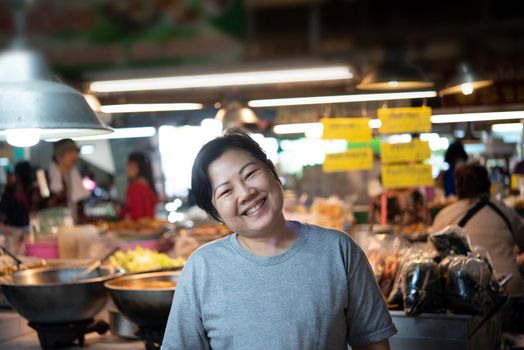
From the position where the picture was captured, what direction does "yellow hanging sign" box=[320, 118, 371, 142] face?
facing the viewer

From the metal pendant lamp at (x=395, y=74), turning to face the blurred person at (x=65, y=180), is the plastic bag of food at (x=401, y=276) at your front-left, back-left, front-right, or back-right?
back-left

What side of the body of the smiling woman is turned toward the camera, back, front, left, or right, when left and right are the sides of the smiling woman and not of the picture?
front

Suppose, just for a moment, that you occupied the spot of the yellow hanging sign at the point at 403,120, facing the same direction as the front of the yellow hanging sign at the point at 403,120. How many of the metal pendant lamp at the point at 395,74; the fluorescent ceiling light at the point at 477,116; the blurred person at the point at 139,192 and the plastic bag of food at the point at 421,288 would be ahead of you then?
2

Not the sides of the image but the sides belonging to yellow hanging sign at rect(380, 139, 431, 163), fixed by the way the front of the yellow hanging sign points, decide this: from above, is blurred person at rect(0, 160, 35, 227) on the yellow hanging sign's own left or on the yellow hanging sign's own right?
on the yellow hanging sign's own right

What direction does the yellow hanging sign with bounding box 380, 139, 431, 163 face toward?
toward the camera

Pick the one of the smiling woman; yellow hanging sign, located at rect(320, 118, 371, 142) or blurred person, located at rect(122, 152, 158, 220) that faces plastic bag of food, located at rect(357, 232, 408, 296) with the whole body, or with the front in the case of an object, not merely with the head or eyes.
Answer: the yellow hanging sign

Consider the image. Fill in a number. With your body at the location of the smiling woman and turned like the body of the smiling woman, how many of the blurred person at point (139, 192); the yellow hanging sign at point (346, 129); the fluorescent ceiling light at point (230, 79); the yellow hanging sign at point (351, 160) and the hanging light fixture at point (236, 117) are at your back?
5

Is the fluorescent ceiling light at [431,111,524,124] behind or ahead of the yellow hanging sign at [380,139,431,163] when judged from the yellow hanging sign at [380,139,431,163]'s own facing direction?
behind

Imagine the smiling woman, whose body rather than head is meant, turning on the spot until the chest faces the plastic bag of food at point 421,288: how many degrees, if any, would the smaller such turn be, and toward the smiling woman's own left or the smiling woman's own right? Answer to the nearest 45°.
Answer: approximately 135° to the smiling woman's own left

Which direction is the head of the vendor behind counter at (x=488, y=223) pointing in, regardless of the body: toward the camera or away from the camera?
away from the camera
